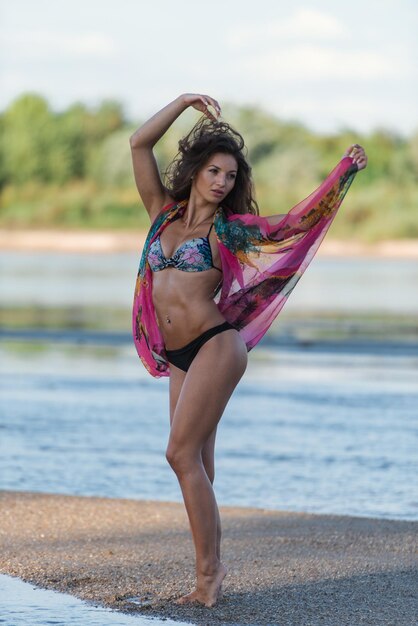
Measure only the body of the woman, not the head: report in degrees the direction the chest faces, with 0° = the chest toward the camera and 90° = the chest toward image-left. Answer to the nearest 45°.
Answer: approximately 45°

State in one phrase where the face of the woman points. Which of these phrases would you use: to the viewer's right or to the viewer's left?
to the viewer's right
